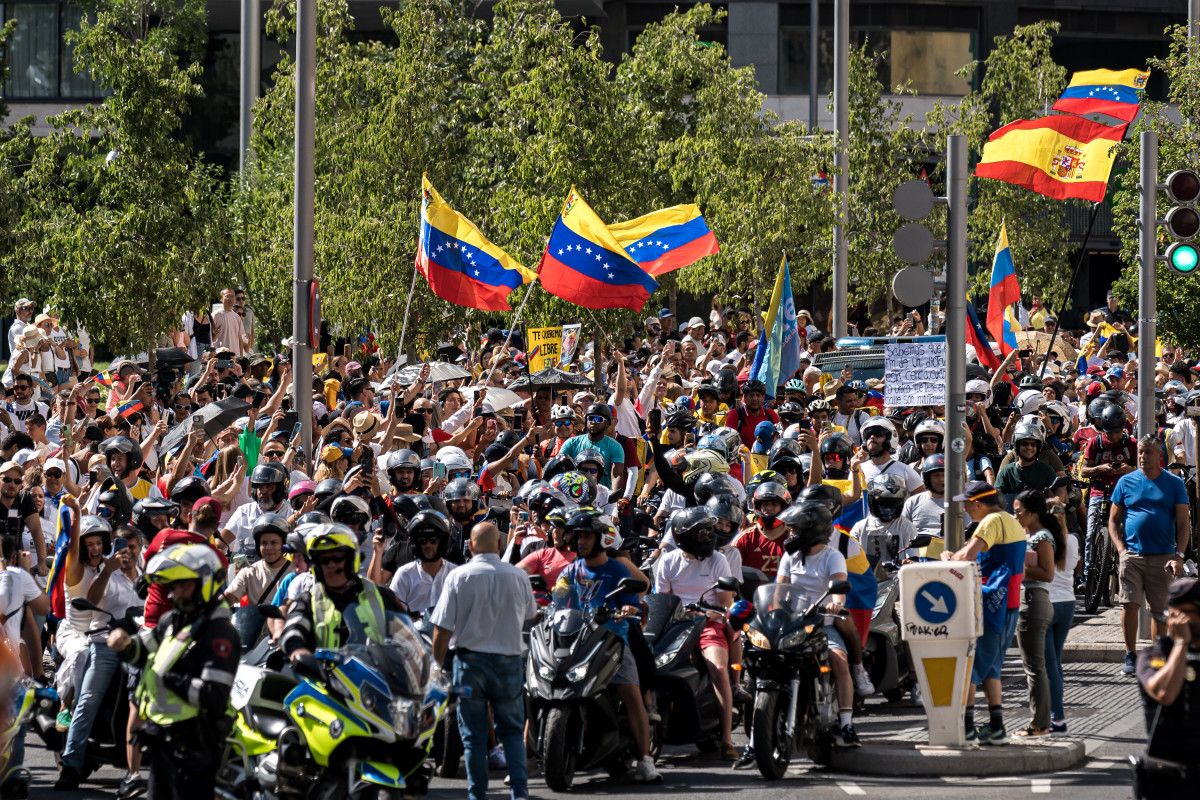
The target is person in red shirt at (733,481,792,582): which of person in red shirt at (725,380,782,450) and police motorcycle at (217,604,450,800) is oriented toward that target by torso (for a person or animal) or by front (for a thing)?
person in red shirt at (725,380,782,450)

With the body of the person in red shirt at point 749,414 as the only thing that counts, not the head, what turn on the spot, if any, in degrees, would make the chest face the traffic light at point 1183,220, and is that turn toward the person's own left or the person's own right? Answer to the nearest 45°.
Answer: approximately 45° to the person's own left

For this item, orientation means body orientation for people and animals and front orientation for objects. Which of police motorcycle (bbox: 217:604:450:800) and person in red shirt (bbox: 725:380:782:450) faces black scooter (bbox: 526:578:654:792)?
the person in red shirt

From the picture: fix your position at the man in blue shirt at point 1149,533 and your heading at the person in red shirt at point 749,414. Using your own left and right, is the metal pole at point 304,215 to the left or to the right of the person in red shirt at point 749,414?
left

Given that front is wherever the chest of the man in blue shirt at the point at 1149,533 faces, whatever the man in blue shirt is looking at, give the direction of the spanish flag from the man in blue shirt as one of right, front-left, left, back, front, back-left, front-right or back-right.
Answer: back

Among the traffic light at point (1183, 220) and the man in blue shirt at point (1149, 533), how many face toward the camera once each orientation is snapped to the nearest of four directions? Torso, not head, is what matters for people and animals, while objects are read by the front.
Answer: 2

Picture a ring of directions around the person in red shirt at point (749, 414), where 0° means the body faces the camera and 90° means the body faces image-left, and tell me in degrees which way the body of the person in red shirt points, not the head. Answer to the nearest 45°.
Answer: approximately 0°

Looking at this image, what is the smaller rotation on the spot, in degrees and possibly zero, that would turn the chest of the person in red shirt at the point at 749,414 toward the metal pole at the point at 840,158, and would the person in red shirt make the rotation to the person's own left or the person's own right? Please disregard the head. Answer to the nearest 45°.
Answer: approximately 180°

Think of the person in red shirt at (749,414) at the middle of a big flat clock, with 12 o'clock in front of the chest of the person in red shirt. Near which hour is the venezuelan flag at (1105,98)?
The venezuelan flag is roughly at 8 o'clock from the person in red shirt.

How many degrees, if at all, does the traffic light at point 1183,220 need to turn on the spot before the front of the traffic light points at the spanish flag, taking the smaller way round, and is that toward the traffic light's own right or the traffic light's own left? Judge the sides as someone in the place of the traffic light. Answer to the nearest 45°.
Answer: approximately 180°

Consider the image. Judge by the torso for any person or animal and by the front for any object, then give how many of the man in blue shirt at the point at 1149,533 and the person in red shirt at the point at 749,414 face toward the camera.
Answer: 2
